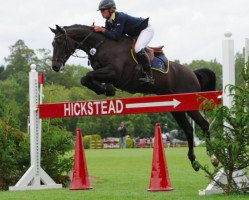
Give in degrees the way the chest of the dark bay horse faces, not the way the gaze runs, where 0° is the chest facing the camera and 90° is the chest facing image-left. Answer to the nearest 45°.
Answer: approximately 90°

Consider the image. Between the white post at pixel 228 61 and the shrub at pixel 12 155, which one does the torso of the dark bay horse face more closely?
the shrub

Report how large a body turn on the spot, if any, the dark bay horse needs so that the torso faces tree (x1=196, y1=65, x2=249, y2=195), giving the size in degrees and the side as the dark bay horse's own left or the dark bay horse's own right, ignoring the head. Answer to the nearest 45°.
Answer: approximately 135° to the dark bay horse's own left

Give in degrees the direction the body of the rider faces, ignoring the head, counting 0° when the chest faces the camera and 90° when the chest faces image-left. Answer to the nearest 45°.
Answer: approximately 90°

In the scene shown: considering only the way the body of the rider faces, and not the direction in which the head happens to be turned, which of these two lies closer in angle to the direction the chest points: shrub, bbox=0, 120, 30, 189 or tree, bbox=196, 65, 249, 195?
the shrub

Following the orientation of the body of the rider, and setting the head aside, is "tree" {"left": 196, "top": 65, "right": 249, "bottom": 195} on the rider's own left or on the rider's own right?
on the rider's own left

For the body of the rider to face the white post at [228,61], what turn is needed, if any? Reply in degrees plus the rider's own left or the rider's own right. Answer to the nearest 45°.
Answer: approximately 135° to the rider's own left
